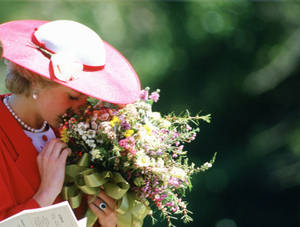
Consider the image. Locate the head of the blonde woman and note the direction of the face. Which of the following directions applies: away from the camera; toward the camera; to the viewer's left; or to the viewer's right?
to the viewer's right

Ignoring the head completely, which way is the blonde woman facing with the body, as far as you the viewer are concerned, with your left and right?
facing the viewer and to the right of the viewer
